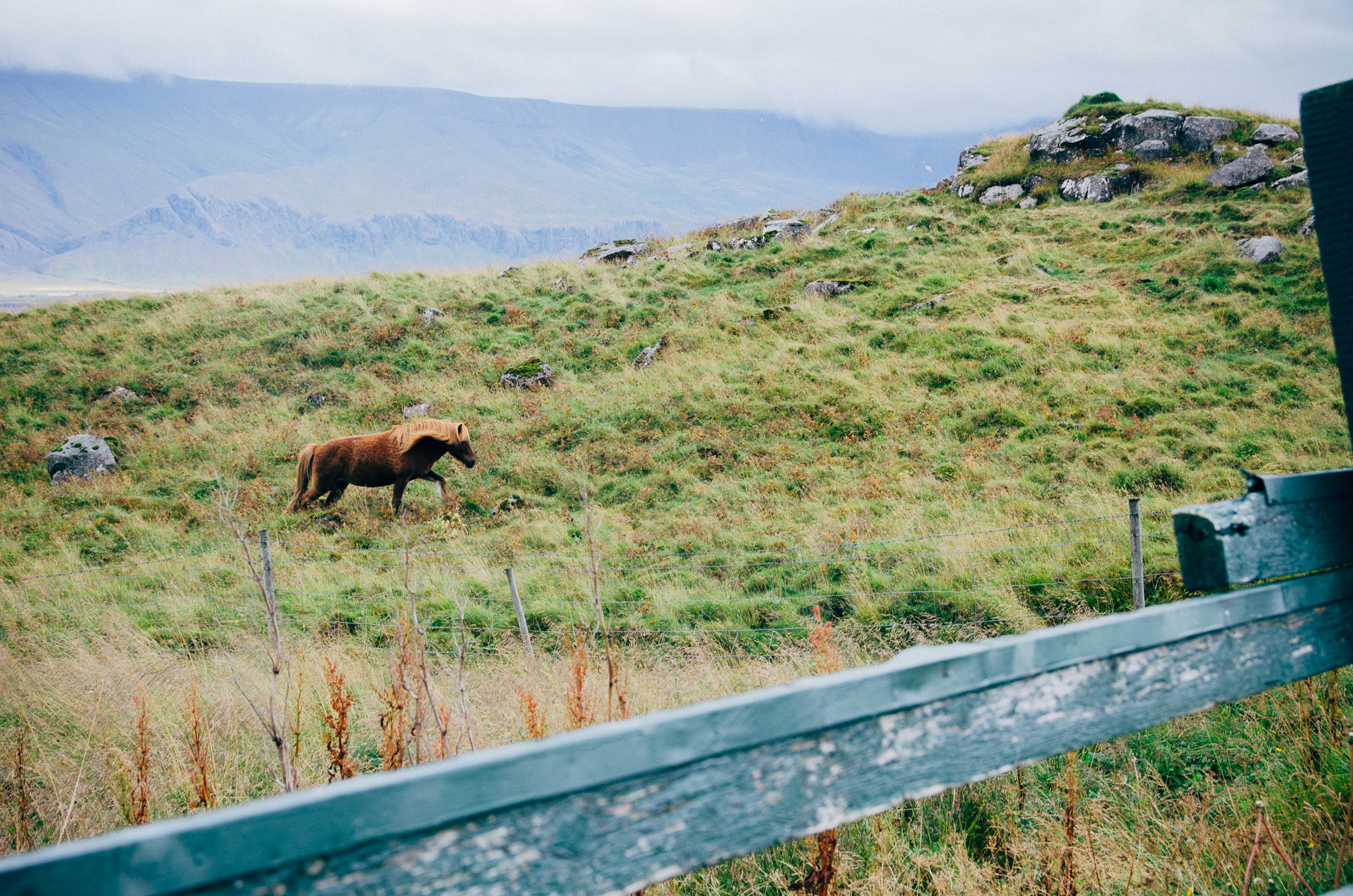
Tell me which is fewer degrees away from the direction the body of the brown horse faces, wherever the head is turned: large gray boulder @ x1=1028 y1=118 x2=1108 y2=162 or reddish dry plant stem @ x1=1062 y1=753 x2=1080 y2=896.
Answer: the large gray boulder

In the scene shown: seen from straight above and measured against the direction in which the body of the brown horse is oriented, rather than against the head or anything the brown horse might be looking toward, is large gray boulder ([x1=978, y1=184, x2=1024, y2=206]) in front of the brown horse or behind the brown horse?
in front

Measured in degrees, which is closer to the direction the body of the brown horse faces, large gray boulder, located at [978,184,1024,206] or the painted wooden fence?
the large gray boulder

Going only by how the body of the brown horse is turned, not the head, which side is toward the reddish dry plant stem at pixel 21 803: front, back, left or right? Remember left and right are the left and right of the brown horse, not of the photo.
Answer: right

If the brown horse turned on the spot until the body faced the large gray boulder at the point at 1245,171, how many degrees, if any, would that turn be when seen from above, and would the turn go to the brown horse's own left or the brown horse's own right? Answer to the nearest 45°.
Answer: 0° — it already faces it

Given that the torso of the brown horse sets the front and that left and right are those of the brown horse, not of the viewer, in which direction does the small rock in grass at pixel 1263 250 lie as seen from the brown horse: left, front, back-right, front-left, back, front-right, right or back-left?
front

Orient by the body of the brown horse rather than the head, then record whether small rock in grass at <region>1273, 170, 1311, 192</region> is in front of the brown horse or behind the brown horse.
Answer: in front

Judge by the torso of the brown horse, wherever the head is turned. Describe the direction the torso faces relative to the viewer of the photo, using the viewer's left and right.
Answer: facing to the right of the viewer

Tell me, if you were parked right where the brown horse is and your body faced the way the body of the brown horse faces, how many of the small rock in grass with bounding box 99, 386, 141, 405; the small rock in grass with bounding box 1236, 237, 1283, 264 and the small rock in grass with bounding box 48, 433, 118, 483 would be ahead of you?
1

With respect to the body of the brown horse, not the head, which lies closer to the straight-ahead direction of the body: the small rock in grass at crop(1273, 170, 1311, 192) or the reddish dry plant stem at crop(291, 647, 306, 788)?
the small rock in grass

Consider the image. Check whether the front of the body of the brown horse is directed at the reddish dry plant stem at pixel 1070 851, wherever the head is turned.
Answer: no
